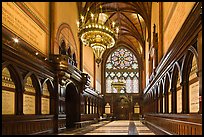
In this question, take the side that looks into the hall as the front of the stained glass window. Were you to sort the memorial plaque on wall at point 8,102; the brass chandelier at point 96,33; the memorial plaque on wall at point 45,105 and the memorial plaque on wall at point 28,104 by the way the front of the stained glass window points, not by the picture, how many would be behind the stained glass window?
0

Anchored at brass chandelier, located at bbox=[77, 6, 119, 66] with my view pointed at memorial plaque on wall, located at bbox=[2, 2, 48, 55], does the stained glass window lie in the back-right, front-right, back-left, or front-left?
back-right

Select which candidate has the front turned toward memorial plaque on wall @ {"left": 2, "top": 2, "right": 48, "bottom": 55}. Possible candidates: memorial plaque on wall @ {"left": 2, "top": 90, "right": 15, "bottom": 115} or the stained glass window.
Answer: the stained glass window

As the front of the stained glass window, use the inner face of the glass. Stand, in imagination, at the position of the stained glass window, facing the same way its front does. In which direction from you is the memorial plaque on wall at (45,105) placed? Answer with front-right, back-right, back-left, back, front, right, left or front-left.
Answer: front

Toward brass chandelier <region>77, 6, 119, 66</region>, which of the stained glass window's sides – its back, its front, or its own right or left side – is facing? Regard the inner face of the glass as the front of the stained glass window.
front

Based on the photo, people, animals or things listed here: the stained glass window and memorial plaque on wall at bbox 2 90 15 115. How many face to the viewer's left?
0

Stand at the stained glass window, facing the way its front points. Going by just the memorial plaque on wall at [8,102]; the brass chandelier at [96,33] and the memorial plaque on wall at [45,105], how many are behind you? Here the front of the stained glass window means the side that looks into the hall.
0

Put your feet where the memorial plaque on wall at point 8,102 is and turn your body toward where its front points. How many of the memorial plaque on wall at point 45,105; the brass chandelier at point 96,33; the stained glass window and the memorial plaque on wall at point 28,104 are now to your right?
0

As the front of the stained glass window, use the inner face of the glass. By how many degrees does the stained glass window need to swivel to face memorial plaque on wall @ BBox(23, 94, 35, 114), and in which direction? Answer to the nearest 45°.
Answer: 0° — it already faces it

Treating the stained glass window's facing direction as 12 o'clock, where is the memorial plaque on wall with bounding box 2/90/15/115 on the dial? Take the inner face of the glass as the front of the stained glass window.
The memorial plaque on wall is roughly at 12 o'clock from the stained glass window.

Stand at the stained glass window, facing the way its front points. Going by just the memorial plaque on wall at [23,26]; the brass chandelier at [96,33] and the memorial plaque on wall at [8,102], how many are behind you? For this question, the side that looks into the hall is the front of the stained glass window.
0

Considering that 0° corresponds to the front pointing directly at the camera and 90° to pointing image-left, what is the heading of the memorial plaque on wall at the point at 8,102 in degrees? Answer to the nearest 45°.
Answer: approximately 315°

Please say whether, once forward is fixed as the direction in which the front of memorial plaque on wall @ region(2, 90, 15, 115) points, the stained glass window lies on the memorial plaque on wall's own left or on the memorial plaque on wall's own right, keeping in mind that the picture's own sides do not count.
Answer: on the memorial plaque on wall's own left

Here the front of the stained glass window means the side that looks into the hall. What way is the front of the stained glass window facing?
toward the camera
